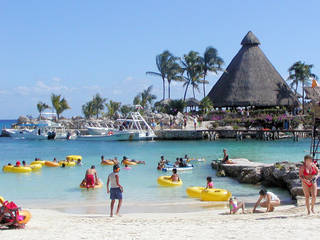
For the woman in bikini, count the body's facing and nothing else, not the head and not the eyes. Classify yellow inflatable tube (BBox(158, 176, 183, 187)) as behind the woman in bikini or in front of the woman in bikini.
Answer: behind

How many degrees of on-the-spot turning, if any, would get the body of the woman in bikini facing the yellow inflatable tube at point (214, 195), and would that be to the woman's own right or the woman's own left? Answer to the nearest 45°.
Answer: approximately 135° to the woman's own right

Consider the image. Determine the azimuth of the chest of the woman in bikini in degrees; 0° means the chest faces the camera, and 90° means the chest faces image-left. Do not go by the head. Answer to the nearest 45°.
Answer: approximately 0°

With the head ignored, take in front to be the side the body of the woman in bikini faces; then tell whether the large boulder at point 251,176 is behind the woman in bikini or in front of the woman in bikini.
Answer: behind

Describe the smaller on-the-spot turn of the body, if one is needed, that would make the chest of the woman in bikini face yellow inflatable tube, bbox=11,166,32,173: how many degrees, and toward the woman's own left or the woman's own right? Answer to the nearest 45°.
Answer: approximately 135° to the woman's own right

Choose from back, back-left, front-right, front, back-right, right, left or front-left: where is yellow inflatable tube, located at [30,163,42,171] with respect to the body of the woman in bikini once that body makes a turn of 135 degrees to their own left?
left
